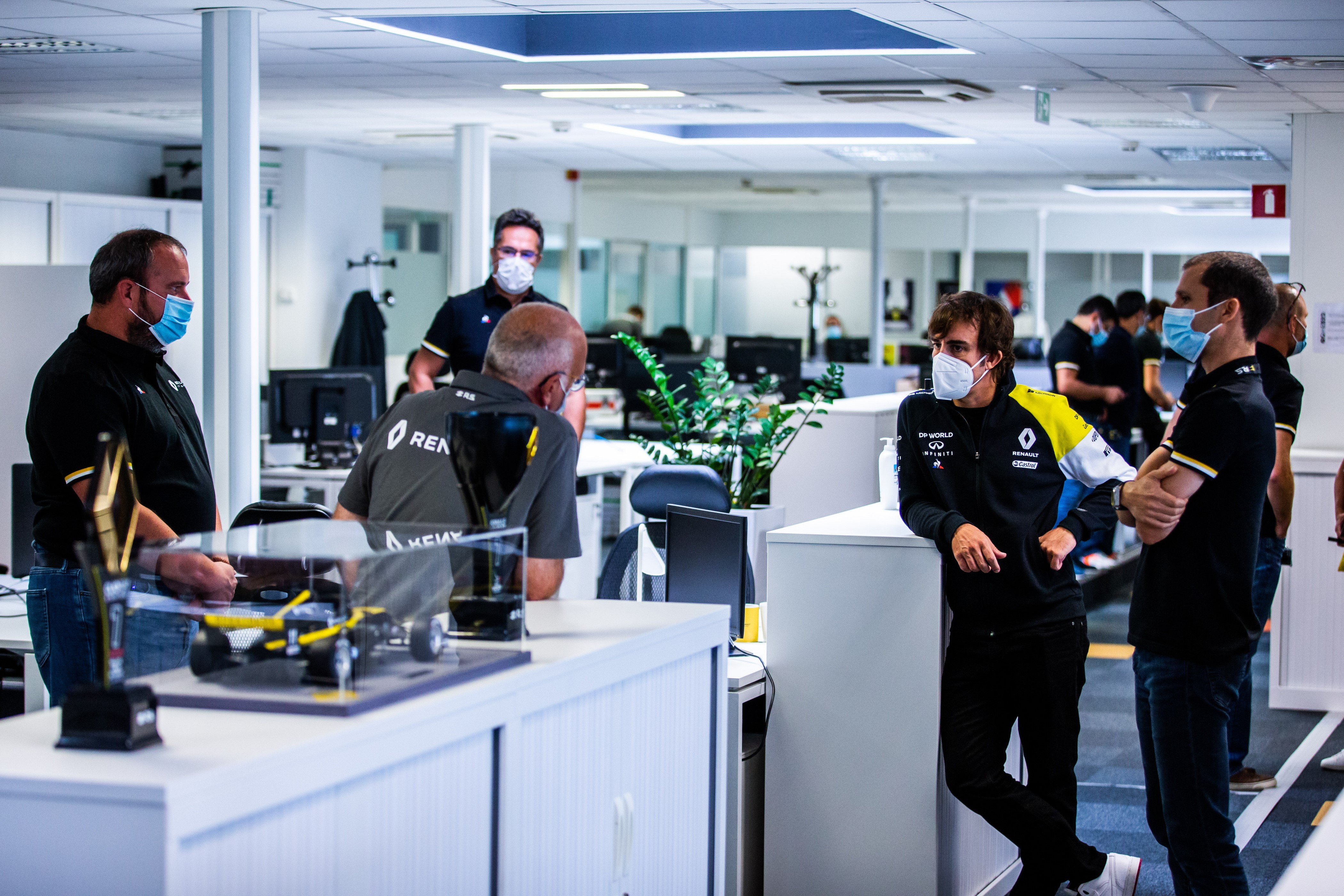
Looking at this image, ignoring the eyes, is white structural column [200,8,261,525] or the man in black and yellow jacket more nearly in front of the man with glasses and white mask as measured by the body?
the man in black and yellow jacket

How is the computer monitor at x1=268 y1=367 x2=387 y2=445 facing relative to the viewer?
away from the camera

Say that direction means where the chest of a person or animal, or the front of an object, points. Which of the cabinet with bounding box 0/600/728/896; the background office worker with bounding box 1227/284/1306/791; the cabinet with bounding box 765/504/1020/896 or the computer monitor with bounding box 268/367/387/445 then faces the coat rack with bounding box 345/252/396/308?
the computer monitor

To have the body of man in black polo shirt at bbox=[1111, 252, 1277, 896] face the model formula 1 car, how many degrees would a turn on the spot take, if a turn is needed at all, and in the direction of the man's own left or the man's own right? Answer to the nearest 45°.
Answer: approximately 45° to the man's own left

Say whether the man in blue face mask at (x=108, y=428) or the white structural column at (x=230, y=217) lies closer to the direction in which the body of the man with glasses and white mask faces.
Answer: the man in blue face mask

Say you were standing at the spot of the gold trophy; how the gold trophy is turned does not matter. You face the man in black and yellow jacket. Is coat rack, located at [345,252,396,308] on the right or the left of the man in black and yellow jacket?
left

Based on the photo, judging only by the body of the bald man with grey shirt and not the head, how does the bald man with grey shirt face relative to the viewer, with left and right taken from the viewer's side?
facing away from the viewer and to the right of the viewer

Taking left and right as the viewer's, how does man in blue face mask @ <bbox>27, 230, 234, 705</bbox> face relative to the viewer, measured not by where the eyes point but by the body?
facing to the right of the viewer

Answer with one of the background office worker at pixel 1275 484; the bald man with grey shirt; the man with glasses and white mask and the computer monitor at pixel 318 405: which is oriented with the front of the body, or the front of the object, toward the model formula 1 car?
the man with glasses and white mask

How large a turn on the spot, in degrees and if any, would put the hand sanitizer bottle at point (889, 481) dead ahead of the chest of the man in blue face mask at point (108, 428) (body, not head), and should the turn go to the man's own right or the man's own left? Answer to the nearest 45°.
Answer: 0° — they already face it

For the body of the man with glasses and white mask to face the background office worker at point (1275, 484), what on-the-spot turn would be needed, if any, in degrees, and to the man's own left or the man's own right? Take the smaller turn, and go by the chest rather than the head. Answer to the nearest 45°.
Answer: approximately 90° to the man's own left

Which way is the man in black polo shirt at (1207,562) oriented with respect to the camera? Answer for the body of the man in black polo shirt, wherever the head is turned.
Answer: to the viewer's left
